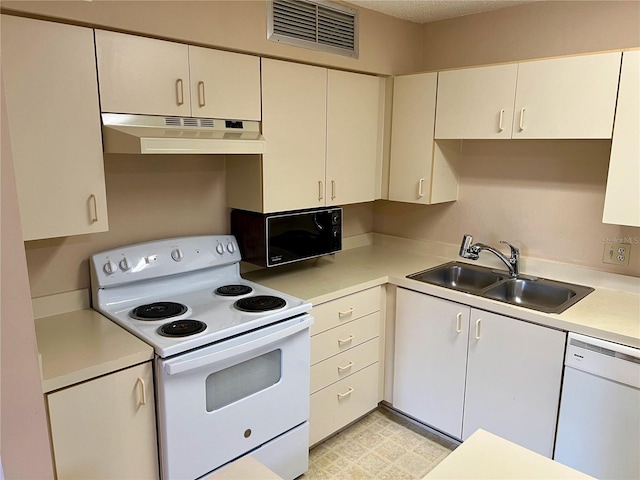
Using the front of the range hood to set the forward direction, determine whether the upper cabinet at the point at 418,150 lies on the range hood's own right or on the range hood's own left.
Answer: on the range hood's own left

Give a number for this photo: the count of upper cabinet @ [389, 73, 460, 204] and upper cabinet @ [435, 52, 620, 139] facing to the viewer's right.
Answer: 0

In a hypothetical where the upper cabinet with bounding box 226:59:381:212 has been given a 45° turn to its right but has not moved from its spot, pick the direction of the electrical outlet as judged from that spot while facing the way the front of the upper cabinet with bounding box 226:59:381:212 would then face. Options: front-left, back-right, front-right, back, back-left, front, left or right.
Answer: left

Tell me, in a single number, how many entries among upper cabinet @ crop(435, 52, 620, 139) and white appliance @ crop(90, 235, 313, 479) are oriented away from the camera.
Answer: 0

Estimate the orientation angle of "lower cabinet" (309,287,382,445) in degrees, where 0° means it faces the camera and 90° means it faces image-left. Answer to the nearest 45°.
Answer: approximately 315°

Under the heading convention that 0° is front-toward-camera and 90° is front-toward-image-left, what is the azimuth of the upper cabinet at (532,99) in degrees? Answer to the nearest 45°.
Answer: approximately 45°

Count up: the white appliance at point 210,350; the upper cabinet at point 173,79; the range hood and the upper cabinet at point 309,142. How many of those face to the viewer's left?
0

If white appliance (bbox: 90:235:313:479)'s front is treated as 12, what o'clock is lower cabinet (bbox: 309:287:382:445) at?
The lower cabinet is roughly at 10 o'clock from the white appliance.

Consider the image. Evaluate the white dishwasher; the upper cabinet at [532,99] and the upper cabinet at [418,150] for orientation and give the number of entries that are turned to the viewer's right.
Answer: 0

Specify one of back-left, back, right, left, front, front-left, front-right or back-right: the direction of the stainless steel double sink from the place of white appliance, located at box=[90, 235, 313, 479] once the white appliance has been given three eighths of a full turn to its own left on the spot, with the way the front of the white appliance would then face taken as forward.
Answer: right

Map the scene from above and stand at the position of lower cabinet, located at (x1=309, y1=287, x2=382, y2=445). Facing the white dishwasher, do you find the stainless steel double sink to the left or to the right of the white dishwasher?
left

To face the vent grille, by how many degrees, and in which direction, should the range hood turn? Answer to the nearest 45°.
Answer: approximately 90° to its left

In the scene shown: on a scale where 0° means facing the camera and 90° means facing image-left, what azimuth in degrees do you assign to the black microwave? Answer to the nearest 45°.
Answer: approximately 315°

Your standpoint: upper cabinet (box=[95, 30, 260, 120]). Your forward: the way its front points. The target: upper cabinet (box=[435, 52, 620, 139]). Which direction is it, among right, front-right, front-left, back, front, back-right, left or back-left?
front-left
